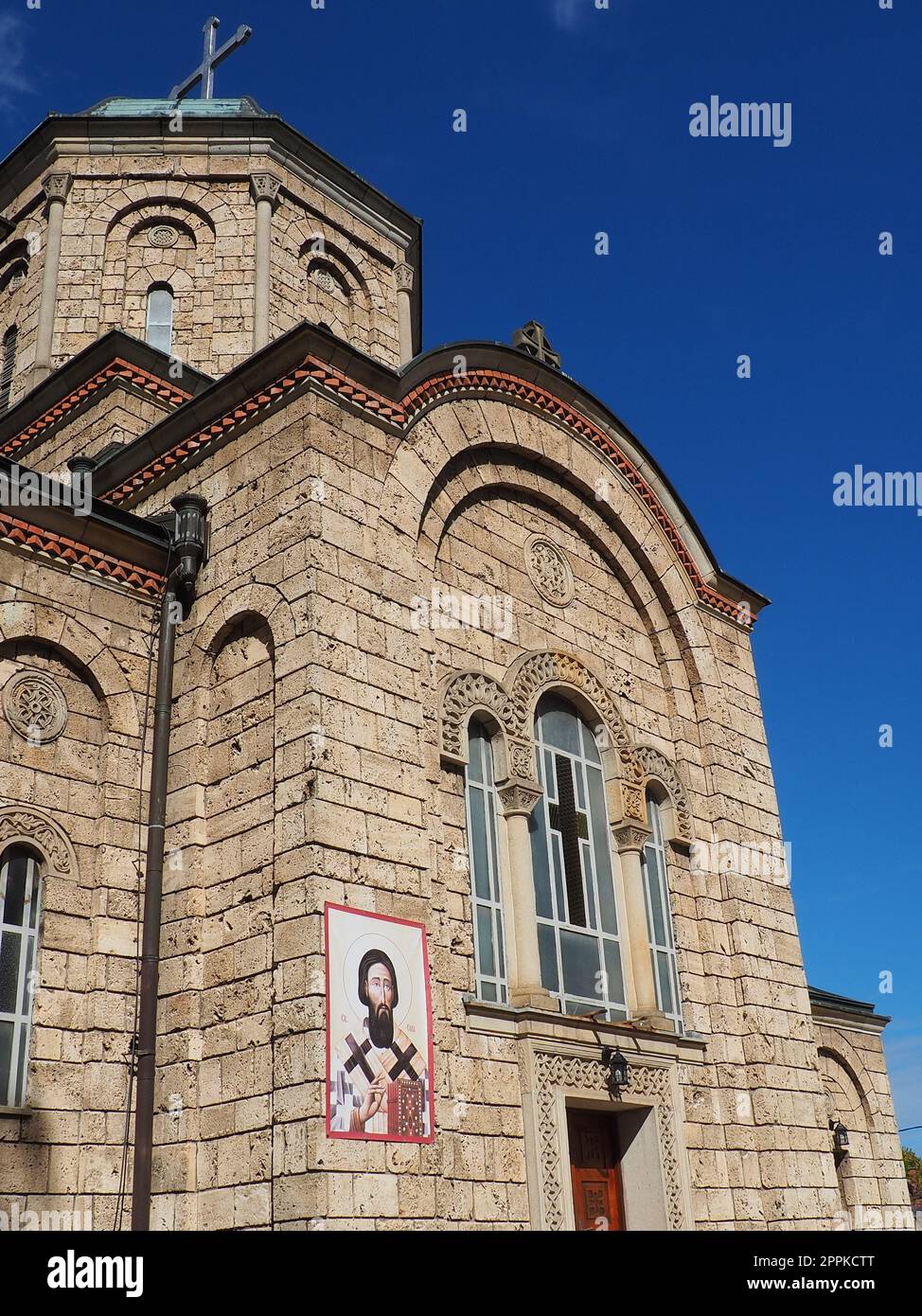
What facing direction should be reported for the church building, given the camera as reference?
facing the viewer and to the right of the viewer

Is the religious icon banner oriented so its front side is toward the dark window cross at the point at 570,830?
no

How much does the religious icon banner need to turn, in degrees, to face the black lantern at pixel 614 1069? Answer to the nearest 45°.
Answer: approximately 90° to its left
